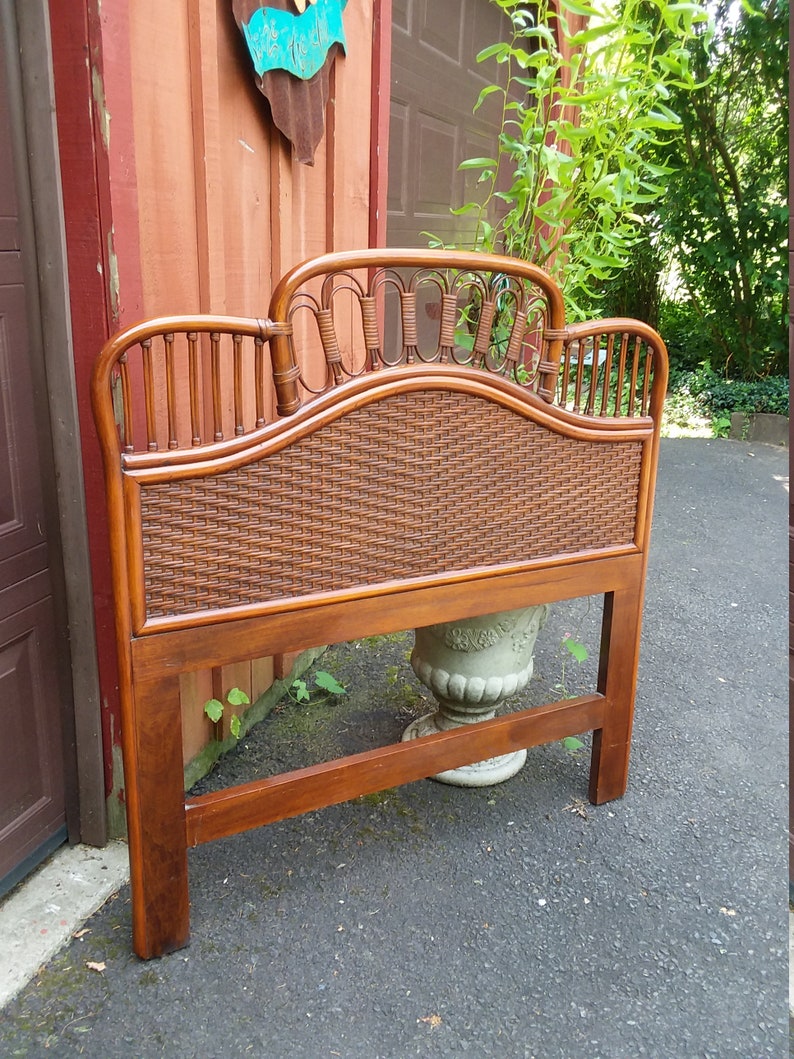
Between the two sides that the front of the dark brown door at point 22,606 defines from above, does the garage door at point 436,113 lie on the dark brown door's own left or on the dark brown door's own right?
on the dark brown door's own left

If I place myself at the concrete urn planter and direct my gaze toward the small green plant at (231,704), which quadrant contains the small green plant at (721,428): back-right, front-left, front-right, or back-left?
back-right

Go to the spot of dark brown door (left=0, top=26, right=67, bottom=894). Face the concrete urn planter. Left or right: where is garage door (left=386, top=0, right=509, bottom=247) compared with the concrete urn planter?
left

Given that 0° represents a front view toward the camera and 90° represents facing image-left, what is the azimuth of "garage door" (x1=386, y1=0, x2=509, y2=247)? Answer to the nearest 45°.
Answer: approximately 315°

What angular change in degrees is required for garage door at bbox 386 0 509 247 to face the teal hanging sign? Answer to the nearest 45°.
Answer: approximately 45° to its right

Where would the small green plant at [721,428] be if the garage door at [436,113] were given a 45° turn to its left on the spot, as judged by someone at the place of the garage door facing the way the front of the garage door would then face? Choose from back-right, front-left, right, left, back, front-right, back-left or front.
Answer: front-left

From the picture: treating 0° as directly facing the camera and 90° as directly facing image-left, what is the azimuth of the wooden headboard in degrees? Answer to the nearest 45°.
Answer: approximately 315°

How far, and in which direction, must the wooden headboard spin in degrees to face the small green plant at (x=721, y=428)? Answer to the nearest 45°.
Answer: approximately 90° to its left

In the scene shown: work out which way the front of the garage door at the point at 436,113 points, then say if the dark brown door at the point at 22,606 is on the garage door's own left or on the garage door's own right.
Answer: on the garage door's own right

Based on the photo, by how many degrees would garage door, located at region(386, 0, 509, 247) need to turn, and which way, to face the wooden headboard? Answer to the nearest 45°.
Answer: approximately 45° to its right
